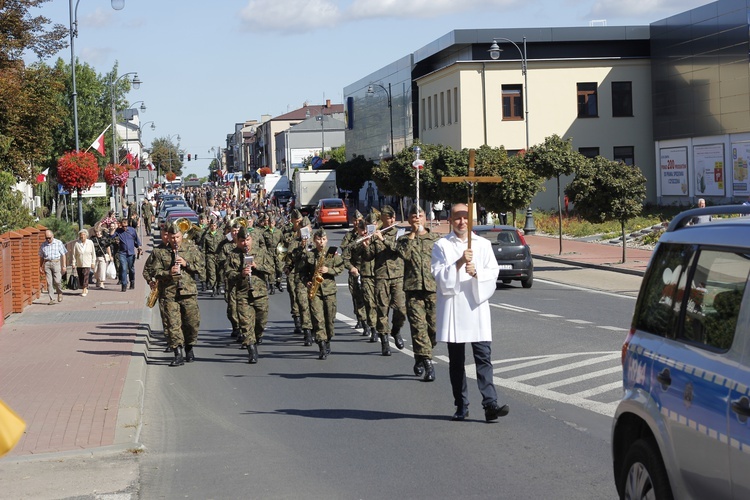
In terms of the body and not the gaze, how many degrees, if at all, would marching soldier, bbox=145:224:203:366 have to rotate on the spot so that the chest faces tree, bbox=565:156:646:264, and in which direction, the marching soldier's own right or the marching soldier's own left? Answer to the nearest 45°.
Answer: approximately 135° to the marching soldier's own left

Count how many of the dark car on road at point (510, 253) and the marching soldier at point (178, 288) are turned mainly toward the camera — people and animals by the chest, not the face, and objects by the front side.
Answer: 1

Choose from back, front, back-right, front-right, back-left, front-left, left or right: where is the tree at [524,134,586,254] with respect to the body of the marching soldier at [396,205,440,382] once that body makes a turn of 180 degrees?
front

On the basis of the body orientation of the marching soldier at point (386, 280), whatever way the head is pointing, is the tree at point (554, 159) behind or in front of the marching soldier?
behind

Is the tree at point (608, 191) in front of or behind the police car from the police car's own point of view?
behind

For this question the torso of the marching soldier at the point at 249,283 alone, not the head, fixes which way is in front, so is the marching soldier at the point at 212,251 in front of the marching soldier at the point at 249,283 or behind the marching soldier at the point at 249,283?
behind

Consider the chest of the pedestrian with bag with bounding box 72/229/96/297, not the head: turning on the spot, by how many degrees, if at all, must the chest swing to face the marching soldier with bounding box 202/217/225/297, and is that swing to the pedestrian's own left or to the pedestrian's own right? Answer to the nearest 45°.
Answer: approximately 45° to the pedestrian's own left

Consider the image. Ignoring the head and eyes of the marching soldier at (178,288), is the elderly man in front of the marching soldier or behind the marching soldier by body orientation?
behind

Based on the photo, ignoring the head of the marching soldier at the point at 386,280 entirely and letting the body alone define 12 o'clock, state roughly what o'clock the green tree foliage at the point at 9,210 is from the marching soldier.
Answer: The green tree foliage is roughly at 5 o'clock from the marching soldier.

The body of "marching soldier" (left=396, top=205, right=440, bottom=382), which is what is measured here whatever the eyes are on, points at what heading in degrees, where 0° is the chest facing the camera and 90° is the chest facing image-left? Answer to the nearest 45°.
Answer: approximately 0°
